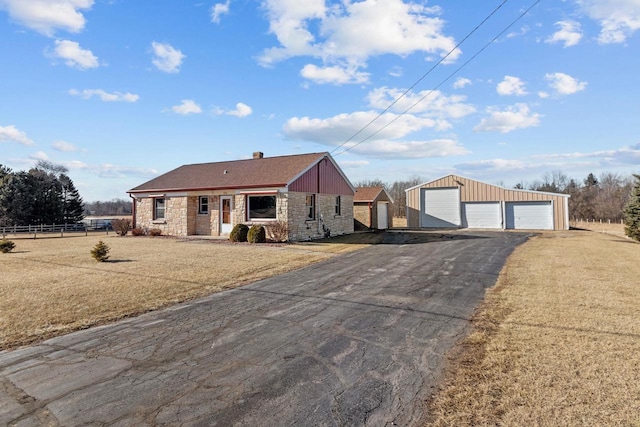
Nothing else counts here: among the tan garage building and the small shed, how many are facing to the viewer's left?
0

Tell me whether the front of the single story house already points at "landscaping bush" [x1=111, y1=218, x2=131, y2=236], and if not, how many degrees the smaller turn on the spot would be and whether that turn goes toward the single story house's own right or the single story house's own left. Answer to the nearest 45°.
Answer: approximately 90° to the single story house's own right

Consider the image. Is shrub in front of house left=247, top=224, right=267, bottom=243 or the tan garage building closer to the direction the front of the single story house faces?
the shrub in front of house

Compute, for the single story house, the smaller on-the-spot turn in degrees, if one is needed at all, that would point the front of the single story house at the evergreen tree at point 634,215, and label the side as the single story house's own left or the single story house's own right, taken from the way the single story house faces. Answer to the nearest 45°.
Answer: approximately 135° to the single story house's own left

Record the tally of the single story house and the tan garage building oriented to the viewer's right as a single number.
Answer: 0

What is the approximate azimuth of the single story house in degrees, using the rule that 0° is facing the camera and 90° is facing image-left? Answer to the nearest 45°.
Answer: approximately 45°

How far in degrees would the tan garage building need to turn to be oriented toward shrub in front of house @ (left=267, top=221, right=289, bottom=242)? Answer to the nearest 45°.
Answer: approximately 45° to its right

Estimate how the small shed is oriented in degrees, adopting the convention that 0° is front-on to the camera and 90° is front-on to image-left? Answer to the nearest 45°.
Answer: approximately 315°

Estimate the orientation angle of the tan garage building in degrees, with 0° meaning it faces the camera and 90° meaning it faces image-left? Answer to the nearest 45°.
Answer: approximately 0°
